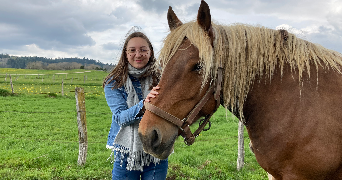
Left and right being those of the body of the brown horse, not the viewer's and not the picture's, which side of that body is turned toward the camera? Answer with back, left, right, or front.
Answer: left
